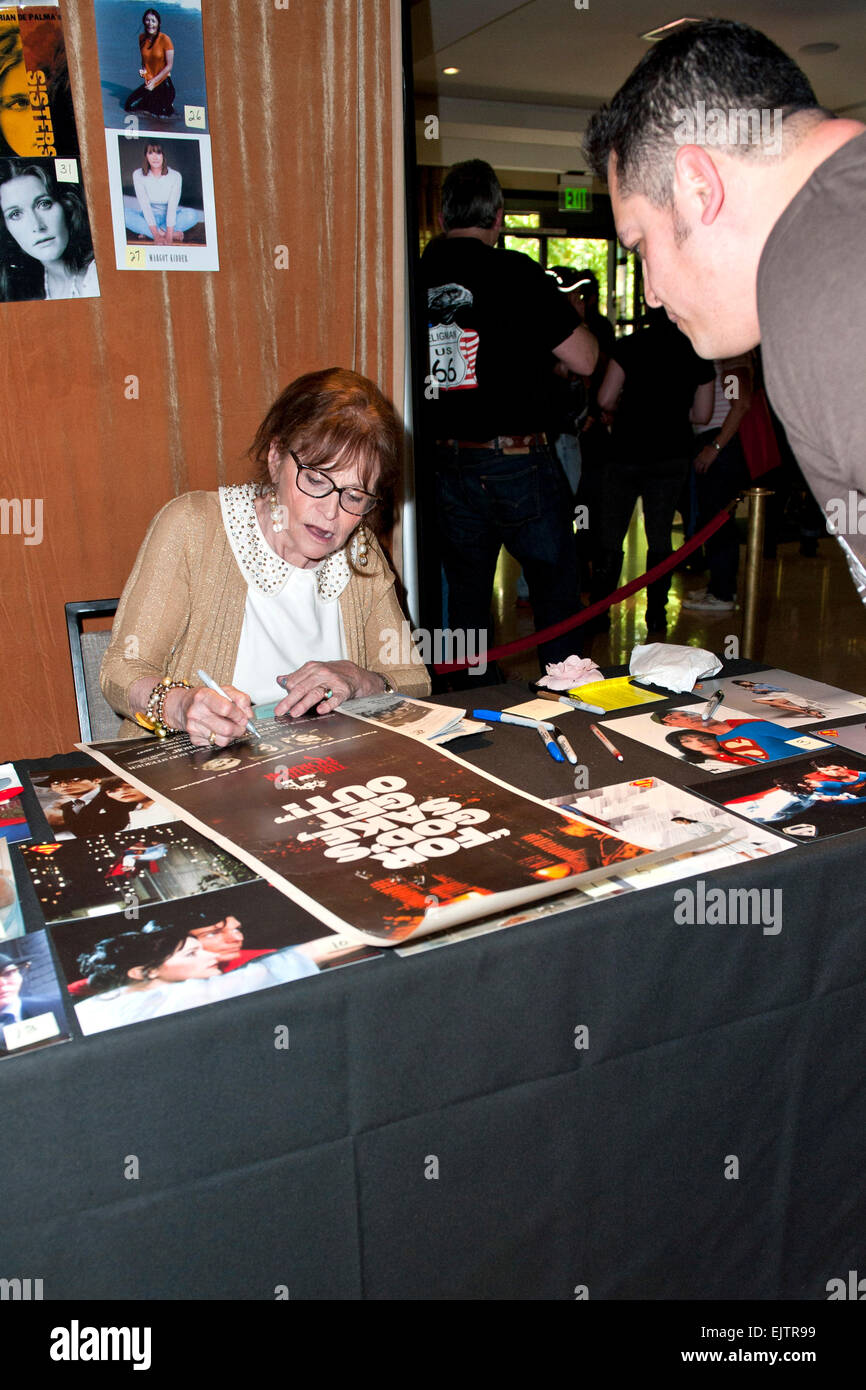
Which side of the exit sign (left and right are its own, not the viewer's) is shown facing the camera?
front

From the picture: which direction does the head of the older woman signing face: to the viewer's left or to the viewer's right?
to the viewer's right

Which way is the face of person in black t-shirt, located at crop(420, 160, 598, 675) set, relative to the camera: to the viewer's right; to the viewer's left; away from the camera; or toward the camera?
away from the camera

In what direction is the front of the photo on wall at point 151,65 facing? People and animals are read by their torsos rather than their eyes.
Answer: toward the camera

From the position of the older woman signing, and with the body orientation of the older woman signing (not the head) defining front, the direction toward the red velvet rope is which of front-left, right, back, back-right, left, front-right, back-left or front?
left

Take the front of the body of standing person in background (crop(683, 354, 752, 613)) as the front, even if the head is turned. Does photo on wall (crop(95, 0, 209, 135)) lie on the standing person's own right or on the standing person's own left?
on the standing person's own left

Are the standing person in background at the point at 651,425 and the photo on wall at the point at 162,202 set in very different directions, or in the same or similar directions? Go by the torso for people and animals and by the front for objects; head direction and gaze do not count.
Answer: very different directions

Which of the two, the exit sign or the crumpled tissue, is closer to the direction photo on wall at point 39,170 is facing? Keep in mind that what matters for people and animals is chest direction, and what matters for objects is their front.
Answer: the crumpled tissue

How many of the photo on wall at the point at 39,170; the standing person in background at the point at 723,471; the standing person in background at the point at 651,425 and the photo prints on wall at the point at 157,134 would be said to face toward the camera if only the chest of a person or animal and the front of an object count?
2

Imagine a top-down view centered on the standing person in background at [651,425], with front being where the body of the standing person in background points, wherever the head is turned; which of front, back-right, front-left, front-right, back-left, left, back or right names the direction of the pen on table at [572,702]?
back

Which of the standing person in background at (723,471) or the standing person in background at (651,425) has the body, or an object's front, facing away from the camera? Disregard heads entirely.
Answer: the standing person in background at (651,425)

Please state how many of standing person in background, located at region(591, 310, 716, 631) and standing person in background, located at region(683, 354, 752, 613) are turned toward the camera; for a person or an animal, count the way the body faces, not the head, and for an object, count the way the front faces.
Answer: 0

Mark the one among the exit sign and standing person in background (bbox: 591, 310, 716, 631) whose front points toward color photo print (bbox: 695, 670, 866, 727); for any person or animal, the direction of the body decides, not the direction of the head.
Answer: the exit sign

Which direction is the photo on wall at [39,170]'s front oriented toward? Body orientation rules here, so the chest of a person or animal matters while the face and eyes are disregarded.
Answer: toward the camera

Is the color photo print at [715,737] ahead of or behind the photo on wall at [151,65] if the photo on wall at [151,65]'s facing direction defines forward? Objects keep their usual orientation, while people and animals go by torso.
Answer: ahead

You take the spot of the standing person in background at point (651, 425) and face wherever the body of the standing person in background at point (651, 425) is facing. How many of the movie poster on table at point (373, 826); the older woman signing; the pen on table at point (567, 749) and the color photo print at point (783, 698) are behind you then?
4

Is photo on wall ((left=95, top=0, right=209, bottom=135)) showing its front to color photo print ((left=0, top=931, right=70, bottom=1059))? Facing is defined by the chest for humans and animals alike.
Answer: yes

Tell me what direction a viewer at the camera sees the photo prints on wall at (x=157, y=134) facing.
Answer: facing the viewer
